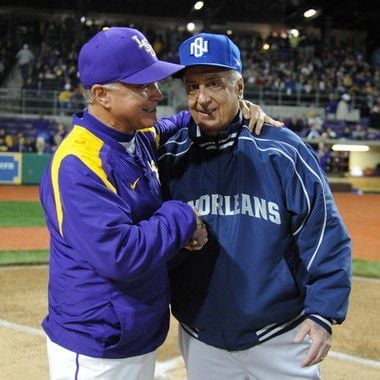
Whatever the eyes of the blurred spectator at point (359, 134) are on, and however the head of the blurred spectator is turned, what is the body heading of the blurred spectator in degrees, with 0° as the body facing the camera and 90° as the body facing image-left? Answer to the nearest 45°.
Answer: approximately 0°

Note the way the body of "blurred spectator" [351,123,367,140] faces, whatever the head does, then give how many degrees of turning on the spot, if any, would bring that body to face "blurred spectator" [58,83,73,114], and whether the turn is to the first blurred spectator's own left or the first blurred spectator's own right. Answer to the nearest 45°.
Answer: approximately 90° to the first blurred spectator's own right

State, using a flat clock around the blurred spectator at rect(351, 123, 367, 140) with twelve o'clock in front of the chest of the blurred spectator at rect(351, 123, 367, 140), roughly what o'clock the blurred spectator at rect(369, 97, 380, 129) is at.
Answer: the blurred spectator at rect(369, 97, 380, 129) is roughly at 7 o'clock from the blurred spectator at rect(351, 123, 367, 140).

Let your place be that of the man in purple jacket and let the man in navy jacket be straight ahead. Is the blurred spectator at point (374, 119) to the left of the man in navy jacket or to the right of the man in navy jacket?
left

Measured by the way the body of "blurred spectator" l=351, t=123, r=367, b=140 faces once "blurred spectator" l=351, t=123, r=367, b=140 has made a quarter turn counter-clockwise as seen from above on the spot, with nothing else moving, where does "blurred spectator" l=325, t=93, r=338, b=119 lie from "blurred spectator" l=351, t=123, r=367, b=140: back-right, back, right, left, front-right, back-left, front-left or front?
back-left

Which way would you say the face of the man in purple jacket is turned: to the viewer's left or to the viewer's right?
to the viewer's right

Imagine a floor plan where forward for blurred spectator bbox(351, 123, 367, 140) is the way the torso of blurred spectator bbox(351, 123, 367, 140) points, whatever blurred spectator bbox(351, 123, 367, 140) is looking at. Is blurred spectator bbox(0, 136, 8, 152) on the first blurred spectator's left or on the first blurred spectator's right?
on the first blurred spectator's right

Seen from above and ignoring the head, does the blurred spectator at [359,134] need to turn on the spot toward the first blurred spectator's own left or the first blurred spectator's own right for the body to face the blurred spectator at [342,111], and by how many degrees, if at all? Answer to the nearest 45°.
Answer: approximately 135° to the first blurred spectator's own right

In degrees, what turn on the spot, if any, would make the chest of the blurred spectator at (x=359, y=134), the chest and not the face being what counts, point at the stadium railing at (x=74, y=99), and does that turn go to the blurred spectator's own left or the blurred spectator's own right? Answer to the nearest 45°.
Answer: approximately 90° to the blurred spectator's own right

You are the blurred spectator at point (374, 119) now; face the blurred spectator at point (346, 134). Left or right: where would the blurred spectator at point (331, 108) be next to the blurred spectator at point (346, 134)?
right
